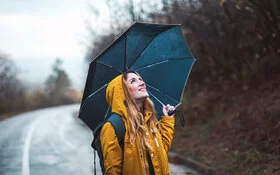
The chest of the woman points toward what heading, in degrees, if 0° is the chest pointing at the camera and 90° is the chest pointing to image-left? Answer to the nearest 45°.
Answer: approximately 315°

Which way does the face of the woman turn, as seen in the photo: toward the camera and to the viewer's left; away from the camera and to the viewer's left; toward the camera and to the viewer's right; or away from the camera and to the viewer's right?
toward the camera and to the viewer's right
